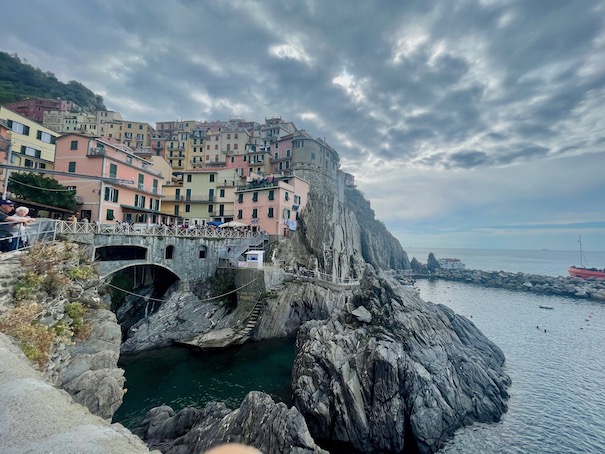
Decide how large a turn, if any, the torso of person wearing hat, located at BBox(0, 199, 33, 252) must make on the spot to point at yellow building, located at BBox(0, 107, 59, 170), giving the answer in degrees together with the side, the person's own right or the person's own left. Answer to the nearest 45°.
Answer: approximately 90° to the person's own left

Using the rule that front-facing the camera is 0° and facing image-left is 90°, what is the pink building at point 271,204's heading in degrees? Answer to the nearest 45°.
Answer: approximately 45°

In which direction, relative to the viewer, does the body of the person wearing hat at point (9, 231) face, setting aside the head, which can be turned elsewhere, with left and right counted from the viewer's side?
facing to the right of the viewer

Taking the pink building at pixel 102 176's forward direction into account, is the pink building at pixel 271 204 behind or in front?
in front

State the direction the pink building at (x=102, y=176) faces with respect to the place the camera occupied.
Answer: facing the viewer and to the right of the viewer

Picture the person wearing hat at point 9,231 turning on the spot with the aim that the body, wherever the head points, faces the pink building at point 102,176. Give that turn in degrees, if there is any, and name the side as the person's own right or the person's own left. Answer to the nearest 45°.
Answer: approximately 90° to the person's own left

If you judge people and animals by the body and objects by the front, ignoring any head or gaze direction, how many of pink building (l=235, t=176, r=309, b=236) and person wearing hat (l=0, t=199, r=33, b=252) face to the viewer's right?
1

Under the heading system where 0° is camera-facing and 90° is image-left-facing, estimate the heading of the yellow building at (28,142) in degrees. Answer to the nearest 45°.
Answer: approximately 315°

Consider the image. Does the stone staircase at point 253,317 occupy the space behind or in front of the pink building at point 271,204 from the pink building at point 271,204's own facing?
in front

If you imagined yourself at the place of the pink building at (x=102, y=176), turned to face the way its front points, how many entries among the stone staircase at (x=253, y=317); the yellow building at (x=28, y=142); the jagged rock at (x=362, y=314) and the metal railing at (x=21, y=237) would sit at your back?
1

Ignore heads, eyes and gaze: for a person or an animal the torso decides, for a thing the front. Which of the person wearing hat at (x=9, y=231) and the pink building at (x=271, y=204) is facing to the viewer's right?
the person wearing hat
